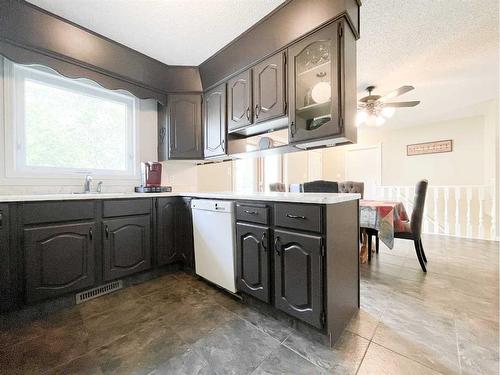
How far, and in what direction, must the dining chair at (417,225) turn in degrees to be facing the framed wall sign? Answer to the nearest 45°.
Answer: approximately 90° to its right

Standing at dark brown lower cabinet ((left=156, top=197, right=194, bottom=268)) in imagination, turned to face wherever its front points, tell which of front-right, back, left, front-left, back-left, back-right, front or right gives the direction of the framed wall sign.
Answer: left

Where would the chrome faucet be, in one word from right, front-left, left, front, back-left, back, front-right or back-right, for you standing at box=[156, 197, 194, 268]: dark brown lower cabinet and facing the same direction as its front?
right

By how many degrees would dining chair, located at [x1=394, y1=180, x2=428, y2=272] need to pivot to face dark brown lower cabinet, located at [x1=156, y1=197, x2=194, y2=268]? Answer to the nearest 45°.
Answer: approximately 45° to its left

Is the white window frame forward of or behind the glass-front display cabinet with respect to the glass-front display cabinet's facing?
forward

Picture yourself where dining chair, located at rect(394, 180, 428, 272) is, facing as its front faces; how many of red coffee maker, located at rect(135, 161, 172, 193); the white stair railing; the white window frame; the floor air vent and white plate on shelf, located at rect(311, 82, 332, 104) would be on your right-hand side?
1

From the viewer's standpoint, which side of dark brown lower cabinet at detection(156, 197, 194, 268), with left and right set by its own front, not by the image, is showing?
front

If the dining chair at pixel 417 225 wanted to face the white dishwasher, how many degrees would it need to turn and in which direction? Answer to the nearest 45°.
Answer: approximately 45° to its left

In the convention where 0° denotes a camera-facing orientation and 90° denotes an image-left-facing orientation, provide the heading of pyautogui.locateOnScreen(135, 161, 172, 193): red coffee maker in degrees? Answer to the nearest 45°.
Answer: approximately 0°

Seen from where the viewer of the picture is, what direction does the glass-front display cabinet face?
facing the viewer and to the left of the viewer

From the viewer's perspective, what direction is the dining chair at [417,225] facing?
to the viewer's left

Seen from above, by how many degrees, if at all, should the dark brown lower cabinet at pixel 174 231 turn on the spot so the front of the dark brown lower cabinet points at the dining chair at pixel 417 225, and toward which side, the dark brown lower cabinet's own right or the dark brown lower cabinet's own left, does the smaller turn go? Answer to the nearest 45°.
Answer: approximately 90° to the dark brown lower cabinet's own left

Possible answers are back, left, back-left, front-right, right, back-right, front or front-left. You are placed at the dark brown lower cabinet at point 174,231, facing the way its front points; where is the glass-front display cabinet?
front-left

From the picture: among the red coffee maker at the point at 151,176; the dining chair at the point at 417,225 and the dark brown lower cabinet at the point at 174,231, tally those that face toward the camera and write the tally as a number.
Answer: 2
